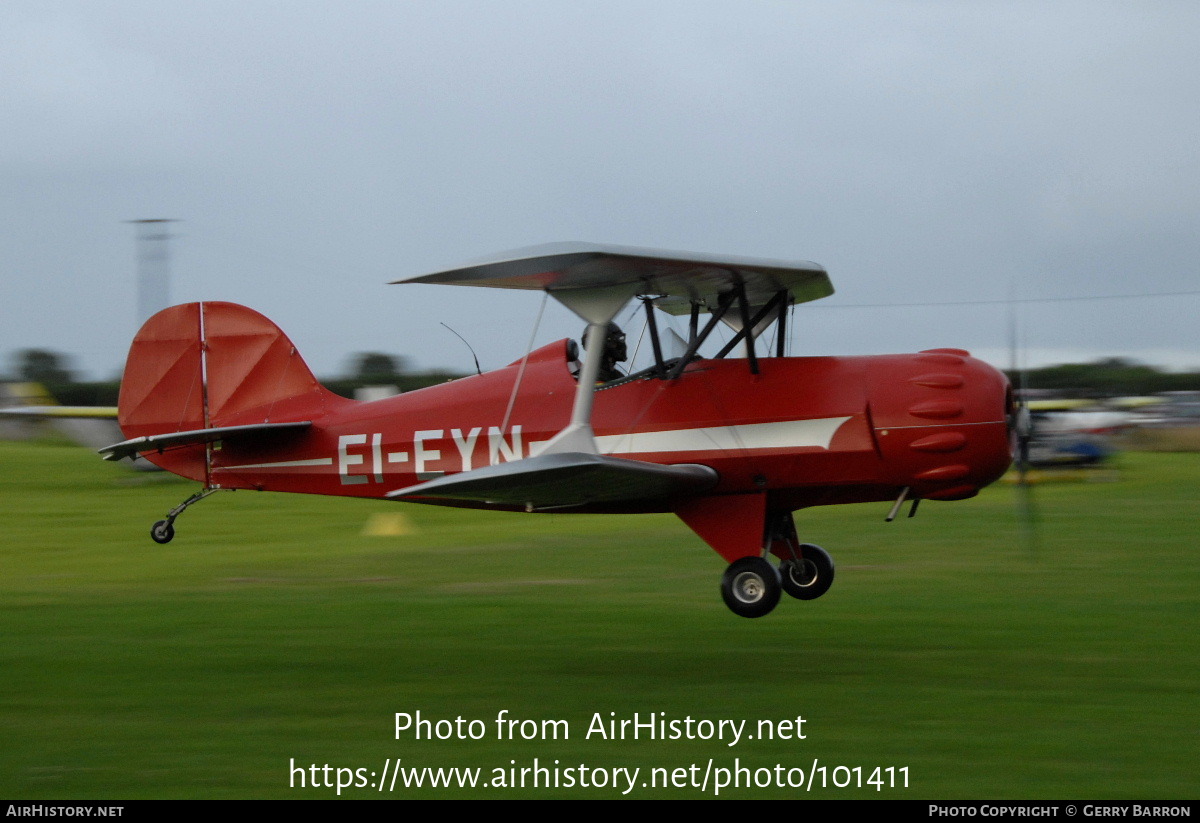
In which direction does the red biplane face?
to the viewer's right

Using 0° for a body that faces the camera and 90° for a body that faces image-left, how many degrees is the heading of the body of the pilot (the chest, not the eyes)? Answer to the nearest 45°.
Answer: approximately 270°
